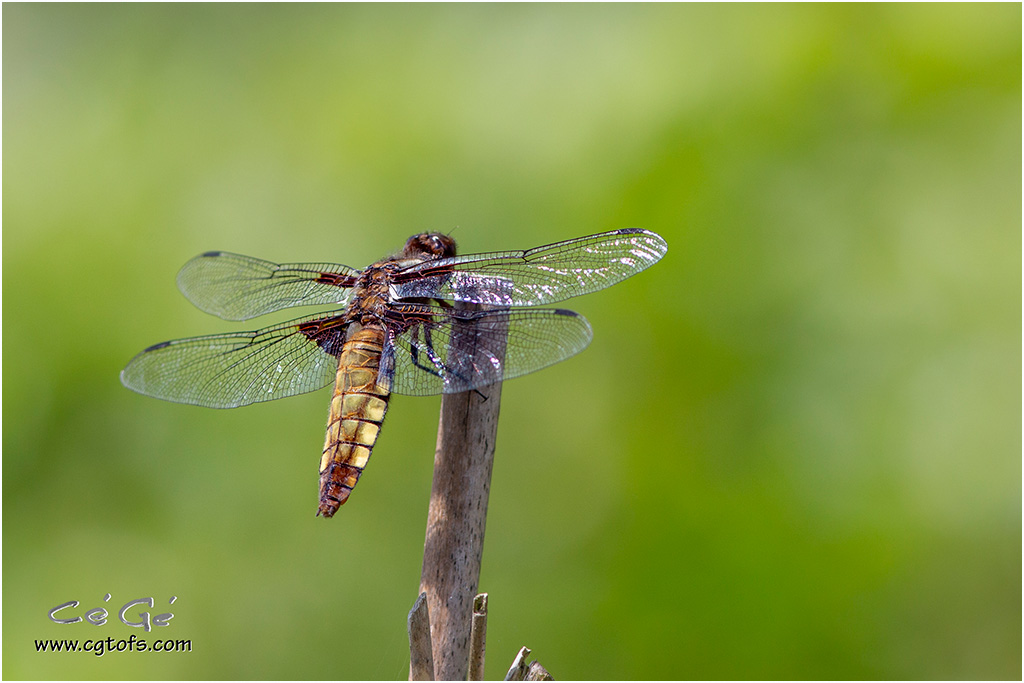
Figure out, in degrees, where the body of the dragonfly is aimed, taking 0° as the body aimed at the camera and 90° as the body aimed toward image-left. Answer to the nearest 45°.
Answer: approximately 225°
